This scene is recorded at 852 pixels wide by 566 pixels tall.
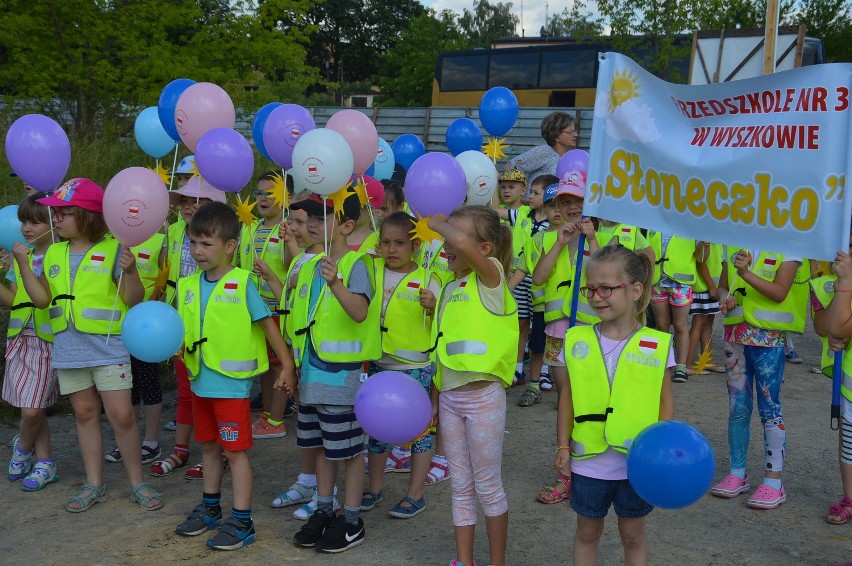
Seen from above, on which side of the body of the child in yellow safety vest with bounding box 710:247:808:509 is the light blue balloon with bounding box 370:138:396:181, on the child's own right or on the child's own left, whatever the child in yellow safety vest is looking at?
on the child's own right

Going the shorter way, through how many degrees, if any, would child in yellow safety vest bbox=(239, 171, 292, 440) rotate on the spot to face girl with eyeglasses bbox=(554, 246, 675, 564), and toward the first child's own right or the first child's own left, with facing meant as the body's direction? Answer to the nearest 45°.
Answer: approximately 90° to the first child's own left

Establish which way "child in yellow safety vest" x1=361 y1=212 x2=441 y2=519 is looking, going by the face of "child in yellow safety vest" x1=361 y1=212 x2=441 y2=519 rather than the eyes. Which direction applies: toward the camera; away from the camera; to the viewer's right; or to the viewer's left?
toward the camera

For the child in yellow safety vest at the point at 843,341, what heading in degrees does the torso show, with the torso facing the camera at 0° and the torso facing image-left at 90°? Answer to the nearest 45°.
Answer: approximately 45°

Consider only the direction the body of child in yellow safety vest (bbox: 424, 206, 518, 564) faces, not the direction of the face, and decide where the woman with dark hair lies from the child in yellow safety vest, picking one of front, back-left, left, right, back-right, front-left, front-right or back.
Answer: back-right

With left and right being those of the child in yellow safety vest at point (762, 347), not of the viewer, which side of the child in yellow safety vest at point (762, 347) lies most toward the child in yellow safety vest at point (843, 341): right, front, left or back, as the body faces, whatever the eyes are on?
left

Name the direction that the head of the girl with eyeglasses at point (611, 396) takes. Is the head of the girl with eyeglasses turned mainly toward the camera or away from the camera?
toward the camera

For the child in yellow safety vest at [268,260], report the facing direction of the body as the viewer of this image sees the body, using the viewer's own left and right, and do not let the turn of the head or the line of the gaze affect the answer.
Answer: facing the viewer and to the left of the viewer

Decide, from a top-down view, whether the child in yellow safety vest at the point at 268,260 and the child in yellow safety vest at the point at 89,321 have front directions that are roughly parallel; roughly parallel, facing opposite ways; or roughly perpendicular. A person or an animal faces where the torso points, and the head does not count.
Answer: roughly parallel

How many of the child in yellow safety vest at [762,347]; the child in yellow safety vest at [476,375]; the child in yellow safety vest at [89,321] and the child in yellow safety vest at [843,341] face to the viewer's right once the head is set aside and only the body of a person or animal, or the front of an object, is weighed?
0
